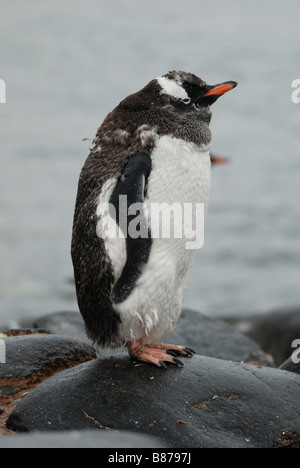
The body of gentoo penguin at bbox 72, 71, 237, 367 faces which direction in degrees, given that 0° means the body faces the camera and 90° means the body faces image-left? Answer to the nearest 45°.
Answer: approximately 270°

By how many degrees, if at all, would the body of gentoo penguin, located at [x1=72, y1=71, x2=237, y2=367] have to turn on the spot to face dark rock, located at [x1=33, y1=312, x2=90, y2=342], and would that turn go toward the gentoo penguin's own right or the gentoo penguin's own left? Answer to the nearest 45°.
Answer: approximately 90° to the gentoo penguin's own left

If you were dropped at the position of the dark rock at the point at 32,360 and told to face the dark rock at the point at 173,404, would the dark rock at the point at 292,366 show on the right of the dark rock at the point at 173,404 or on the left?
left
